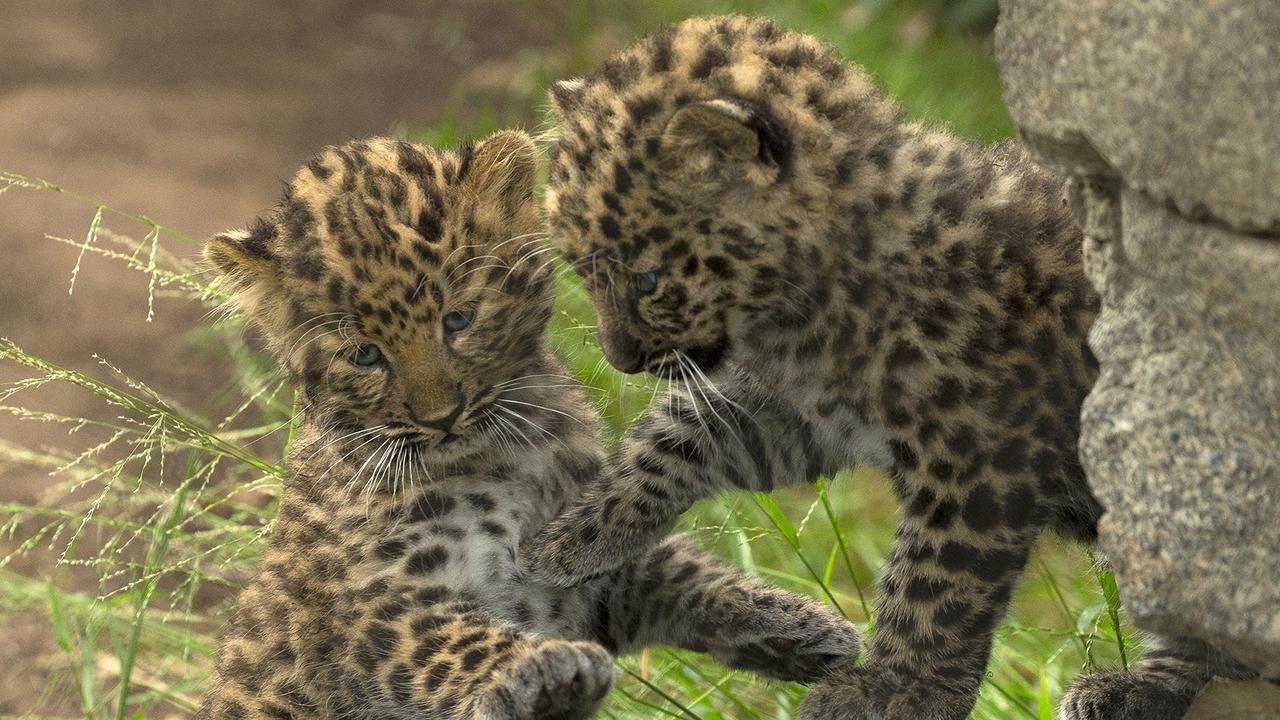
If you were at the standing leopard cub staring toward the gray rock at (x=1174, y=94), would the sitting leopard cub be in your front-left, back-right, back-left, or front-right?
back-right

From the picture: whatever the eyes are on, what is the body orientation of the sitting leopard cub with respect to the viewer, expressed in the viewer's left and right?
facing the viewer and to the right of the viewer
